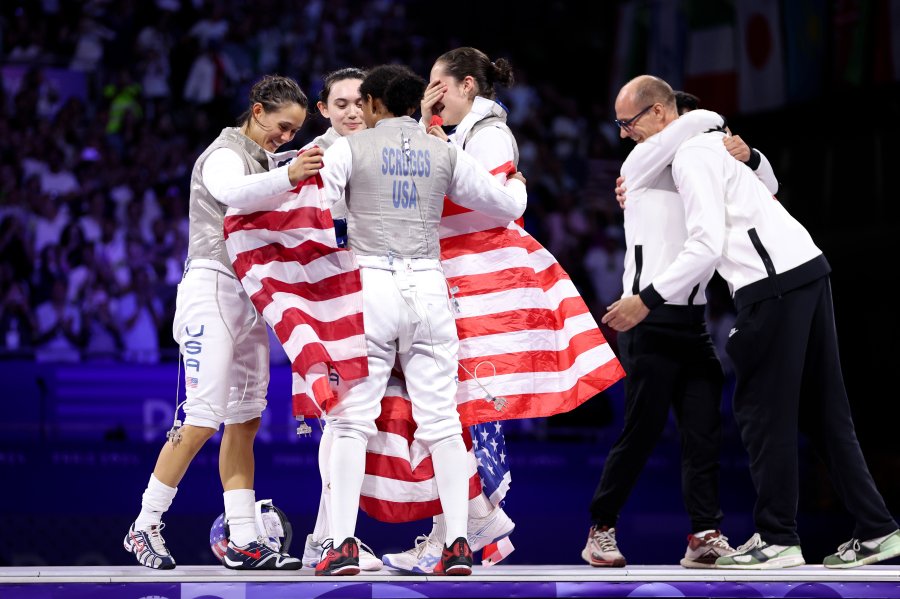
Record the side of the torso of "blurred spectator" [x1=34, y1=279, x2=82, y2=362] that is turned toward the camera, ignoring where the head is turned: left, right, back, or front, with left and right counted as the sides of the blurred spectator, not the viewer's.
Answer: front

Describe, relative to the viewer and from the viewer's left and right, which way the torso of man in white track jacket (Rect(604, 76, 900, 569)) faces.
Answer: facing to the left of the viewer

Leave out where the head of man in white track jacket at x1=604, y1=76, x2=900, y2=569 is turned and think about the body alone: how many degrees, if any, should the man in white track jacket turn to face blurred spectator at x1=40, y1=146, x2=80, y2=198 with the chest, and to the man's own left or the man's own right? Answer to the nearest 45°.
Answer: approximately 45° to the man's own right

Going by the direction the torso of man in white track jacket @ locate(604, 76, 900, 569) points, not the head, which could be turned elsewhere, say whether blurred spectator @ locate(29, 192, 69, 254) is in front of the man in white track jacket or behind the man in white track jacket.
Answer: in front

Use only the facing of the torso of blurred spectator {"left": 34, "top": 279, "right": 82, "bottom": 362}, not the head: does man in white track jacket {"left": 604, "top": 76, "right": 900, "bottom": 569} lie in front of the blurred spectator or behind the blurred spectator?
in front

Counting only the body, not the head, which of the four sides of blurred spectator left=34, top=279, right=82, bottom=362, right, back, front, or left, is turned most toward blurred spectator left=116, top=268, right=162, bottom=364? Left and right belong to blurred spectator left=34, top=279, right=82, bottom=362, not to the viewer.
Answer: left
